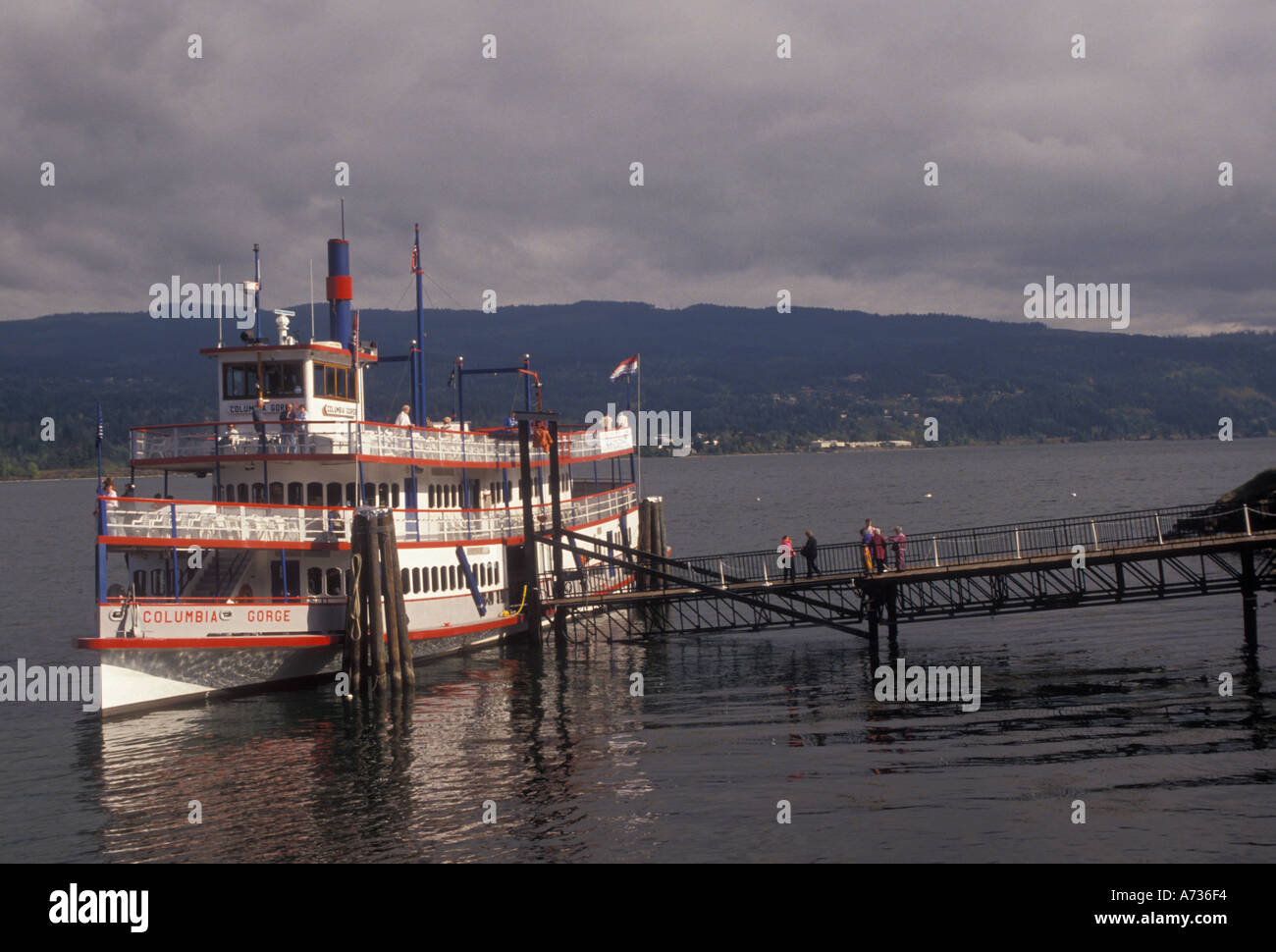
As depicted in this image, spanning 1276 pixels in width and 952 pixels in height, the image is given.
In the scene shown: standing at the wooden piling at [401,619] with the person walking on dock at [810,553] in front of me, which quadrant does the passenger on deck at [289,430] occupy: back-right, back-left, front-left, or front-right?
back-left

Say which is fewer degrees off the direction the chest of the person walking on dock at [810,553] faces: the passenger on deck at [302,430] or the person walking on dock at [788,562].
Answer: the passenger on deck

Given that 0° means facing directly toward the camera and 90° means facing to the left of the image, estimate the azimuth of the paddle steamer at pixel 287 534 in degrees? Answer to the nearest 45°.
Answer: approximately 45°

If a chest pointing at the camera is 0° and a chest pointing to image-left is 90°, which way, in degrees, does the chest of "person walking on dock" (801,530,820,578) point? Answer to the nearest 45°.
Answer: approximately 90°
